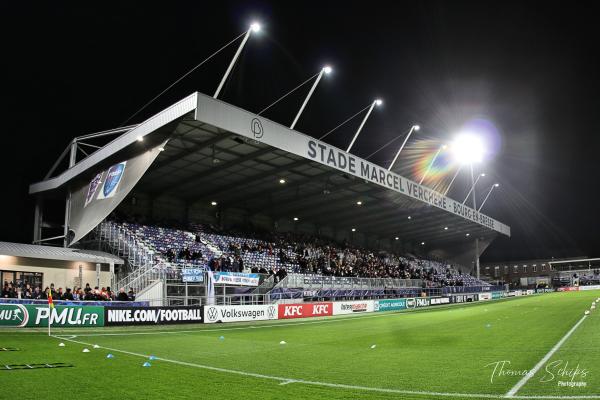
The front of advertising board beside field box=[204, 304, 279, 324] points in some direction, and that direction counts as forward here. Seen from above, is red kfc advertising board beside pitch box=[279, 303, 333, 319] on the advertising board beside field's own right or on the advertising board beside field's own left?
on the advertising board beside field's own left

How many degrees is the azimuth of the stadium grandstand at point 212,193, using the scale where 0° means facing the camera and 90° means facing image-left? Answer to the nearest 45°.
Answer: approximately 315°

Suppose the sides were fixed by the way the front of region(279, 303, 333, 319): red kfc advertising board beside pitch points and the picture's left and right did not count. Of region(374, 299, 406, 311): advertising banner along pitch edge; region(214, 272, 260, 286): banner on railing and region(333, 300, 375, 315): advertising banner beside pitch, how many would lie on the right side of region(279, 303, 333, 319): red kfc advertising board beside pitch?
1

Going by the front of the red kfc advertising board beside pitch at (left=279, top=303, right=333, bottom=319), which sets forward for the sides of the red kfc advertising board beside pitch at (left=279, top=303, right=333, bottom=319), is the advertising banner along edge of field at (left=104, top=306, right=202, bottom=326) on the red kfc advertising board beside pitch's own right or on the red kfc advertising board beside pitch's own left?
on the red kfc advertising board beside pitch's own right

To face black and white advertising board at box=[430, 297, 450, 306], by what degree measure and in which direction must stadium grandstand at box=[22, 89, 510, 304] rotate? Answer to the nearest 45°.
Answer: approximately 90° to its left

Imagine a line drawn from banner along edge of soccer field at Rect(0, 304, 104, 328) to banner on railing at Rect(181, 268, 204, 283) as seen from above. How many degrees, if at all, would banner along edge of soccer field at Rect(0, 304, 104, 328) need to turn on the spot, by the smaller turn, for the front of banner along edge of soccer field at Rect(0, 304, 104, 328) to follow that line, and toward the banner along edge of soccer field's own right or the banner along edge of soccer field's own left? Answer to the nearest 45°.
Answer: approximately 135° to the banner along edge of soccer field's own left
